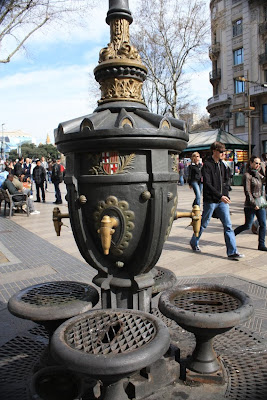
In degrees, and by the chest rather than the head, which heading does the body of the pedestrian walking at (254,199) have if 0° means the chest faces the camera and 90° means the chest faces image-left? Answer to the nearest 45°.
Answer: approximately 315°

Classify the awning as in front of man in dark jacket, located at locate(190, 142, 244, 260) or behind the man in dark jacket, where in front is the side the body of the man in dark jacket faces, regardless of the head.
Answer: behind

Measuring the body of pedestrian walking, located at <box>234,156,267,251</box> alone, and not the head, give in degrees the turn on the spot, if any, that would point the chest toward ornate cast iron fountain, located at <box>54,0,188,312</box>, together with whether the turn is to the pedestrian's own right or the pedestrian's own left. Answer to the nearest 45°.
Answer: approximately 45° to the pedestrian's own right

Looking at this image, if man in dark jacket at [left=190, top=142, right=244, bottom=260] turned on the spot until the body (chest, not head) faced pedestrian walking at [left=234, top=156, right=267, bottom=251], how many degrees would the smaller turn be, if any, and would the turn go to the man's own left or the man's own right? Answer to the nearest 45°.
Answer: approximately 90° to the man's own left

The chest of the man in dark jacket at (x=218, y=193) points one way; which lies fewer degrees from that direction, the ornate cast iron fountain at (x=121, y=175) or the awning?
the ornate cast iron fountain

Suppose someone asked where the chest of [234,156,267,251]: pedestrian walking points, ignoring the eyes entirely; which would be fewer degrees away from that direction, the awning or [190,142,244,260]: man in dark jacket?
the man in dark jacket

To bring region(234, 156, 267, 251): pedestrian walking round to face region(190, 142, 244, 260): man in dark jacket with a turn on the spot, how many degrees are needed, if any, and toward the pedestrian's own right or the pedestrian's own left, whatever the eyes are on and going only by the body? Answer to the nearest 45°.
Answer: approximately 90° to the pedestrian's own right

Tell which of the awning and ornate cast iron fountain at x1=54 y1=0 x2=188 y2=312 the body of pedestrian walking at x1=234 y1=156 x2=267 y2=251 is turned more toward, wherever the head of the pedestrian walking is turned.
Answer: the ornate cast iron fountain

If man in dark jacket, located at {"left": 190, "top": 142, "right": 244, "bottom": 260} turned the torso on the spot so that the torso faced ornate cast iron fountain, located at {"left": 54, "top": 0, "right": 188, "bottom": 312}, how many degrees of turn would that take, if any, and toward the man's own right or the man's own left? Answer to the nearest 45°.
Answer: approximately 45° to the man's own right
